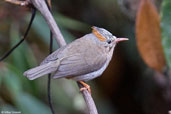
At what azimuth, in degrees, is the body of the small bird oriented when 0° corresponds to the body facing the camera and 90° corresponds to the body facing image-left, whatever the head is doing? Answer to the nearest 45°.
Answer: approximately 270°

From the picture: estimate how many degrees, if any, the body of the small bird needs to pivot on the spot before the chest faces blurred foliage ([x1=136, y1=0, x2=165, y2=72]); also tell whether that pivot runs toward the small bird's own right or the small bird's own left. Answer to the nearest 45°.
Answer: approximately 45° to the small bird's own left
